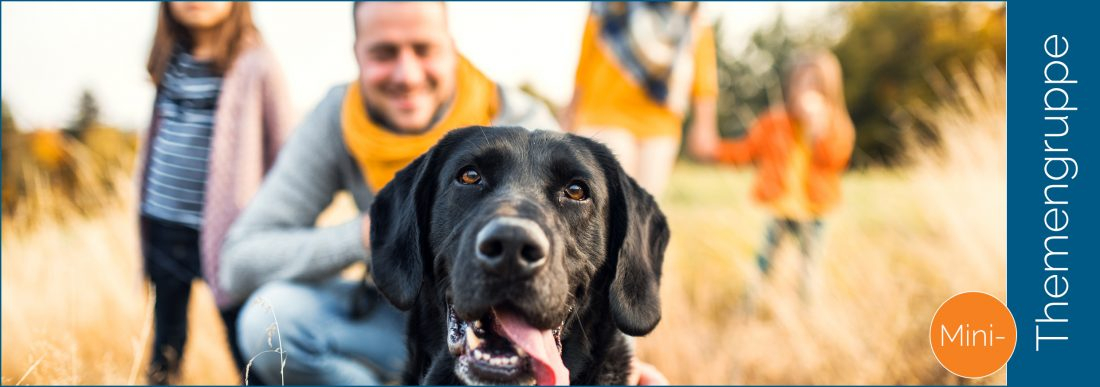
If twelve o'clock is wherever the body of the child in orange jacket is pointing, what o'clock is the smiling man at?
The smiling man is roughly at 1 o'clock from the child in orange jacket.

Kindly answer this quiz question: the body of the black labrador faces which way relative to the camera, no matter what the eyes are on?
toward the camera

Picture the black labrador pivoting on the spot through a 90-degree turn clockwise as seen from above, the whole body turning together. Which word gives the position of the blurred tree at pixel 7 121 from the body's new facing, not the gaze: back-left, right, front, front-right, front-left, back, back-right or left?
front-right

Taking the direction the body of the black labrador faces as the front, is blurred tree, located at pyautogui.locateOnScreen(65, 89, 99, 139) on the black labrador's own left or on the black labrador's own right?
on the black labrador's own right

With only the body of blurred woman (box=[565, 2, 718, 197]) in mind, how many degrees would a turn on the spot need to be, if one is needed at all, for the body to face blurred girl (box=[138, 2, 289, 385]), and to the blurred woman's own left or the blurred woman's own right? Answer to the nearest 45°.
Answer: approximately 90° to the blurred woman's own right

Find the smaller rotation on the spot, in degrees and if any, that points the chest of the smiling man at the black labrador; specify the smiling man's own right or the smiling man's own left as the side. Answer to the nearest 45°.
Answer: approximately 45° to the smiling man's own left

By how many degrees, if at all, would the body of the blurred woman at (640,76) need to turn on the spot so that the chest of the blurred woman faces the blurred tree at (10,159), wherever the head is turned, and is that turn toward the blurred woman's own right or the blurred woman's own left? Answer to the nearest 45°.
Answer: approximately 90° to the blurred woman's own right

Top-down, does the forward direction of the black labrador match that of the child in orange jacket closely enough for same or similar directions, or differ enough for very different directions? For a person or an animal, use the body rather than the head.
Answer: same or similar directions

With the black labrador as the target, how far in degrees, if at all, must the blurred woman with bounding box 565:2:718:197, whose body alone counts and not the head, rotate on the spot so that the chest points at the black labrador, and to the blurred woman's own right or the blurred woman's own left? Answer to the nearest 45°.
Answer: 0° — they already face it

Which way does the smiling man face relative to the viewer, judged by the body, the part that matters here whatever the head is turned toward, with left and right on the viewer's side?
facing the viewer

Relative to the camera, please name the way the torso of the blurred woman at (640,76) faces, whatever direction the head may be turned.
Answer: toward the camera

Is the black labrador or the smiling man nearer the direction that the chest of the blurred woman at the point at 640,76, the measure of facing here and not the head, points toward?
the black labrador

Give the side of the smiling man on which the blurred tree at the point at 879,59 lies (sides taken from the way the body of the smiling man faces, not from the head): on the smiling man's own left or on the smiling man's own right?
on the smiling man's own left

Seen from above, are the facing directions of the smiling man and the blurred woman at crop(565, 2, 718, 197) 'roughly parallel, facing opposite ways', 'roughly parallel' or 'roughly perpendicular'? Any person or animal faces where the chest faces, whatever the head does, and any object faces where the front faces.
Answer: roughly parallel

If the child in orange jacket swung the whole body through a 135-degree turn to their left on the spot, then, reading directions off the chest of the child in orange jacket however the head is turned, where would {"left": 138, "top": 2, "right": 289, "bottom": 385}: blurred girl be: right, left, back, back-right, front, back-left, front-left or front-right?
back

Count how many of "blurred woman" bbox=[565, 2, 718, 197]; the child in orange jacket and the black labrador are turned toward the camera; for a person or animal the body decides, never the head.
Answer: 3

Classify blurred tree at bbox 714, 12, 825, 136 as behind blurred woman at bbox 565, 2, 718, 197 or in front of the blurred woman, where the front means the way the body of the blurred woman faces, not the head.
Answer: behind
